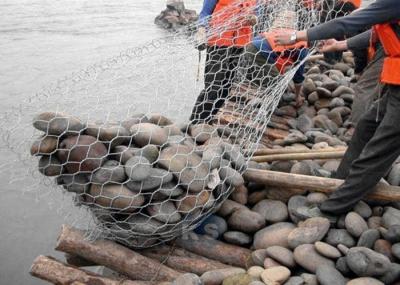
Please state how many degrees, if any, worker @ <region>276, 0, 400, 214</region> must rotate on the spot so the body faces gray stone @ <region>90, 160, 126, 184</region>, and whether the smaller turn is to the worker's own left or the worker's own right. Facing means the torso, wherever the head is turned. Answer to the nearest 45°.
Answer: approximately 45° to the worker's own left

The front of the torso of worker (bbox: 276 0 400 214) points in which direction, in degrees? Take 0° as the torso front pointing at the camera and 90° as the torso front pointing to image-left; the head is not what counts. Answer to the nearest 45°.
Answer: approximately 90°
